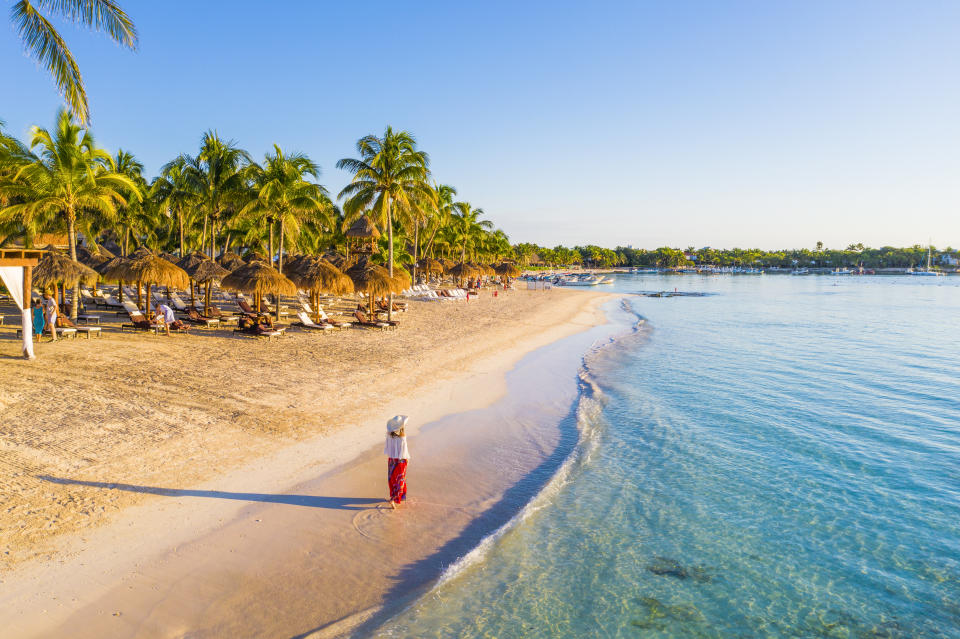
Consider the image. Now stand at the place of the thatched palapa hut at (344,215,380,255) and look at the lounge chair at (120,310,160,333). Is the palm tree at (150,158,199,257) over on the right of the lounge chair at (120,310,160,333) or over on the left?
right

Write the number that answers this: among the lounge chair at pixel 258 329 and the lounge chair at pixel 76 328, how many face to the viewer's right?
2

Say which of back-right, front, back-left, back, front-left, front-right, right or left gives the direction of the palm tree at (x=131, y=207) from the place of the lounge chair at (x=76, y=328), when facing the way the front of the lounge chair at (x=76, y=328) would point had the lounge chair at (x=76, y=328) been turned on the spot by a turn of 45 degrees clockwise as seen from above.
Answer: back-left

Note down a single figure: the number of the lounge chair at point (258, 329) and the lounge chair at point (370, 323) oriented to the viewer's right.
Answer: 2

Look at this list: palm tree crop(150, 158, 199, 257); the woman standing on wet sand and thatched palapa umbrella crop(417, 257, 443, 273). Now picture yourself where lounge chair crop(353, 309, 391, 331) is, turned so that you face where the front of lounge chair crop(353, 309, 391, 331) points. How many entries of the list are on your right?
1

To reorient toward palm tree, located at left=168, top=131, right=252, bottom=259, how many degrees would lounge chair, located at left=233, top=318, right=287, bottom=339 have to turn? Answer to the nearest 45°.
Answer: approximately 90° to its left

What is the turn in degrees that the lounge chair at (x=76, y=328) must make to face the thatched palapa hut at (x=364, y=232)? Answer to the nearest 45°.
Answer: approximately 45° to its left

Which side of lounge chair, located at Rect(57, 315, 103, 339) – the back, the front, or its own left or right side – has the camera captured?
right

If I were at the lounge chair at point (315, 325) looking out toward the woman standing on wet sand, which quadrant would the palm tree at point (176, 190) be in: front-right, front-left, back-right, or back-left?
back-right

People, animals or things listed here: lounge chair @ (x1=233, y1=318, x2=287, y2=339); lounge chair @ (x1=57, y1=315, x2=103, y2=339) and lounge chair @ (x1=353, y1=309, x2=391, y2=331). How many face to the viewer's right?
3

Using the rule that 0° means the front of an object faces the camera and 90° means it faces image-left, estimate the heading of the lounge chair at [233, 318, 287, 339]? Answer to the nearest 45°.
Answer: approximately 270°

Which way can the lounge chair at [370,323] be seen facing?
to the viewer's right

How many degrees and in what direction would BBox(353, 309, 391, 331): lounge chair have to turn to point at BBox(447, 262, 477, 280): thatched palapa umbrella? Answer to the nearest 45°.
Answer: approximately 90° to its left
